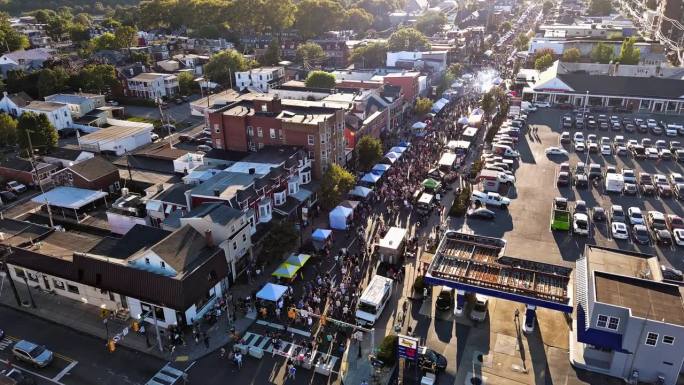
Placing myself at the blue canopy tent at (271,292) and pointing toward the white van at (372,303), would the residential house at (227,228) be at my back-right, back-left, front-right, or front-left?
back-left

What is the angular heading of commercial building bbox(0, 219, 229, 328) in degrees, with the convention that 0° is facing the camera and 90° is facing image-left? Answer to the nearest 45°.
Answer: approximately 45°

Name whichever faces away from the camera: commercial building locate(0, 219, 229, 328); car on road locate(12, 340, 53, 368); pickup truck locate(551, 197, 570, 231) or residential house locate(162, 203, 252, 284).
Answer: the pickup truck

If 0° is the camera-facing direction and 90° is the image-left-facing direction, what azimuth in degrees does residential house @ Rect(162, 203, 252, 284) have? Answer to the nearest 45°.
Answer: approximately 315°

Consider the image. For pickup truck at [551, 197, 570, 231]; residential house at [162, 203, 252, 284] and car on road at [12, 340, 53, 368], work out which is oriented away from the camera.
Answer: the pickup truck

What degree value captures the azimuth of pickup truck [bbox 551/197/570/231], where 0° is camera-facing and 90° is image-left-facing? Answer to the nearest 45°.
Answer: approximately 180°

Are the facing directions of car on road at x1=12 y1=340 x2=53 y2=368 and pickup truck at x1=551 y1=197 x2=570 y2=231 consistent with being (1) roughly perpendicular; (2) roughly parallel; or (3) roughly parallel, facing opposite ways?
roughly perpendicular
